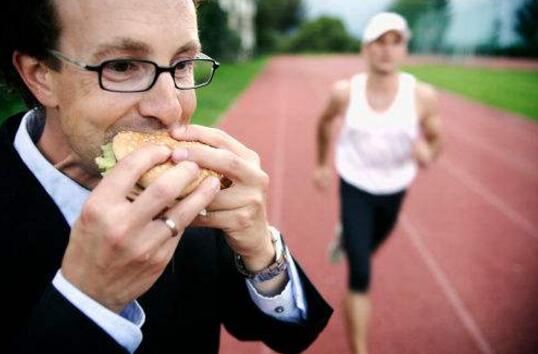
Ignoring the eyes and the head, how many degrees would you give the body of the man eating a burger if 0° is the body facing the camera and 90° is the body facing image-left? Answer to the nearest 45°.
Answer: approximately 315°

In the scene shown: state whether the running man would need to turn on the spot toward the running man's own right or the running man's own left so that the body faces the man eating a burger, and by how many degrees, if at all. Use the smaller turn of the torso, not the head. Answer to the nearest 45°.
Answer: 0° — they already face them

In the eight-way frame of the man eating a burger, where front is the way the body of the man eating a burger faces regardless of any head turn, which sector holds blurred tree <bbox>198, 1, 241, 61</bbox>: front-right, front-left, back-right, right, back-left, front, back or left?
back-left

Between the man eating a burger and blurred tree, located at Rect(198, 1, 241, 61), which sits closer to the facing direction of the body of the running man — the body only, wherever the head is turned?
the man eating a burger

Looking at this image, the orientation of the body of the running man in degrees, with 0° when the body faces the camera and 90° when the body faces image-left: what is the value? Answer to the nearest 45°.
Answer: approximately 0°

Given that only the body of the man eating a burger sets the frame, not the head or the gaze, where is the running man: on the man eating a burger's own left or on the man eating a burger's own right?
on the man eating a burger's own left

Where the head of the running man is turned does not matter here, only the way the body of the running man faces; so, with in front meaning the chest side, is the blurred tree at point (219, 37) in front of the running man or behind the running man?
behind
